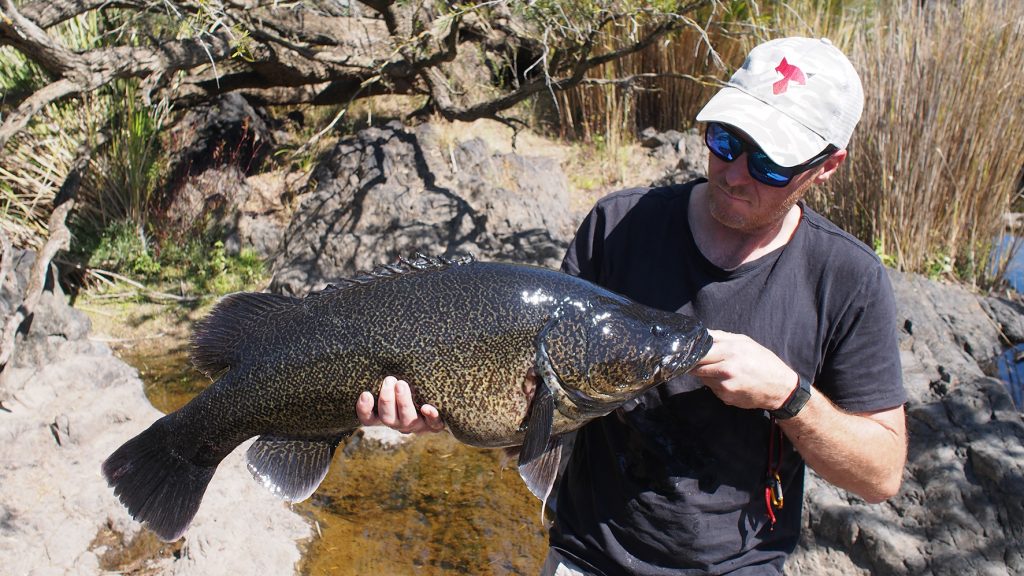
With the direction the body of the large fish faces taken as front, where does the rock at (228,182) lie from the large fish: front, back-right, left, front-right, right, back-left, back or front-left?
left

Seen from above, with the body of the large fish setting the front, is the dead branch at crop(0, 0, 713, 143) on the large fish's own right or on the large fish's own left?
on the large fish's own left

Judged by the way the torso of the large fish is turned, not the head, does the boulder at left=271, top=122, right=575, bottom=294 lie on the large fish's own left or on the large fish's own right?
on the large fish's own left

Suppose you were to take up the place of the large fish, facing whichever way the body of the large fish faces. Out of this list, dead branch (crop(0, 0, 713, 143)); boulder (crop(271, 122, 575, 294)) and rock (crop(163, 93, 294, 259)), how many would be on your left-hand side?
3

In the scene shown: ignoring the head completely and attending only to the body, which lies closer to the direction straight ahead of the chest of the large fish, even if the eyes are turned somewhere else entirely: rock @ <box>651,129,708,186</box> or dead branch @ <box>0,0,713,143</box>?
the rock

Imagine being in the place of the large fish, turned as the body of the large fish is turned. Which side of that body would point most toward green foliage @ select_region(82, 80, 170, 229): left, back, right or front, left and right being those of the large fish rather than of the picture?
left

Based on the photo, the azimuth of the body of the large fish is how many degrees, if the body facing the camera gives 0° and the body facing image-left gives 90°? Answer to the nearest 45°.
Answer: approximately 270°

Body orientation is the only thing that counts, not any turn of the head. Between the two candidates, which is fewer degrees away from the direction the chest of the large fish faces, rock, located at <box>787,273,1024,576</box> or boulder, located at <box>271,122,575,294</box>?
the rock
